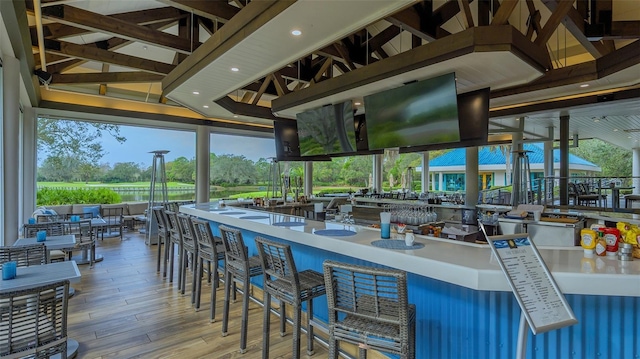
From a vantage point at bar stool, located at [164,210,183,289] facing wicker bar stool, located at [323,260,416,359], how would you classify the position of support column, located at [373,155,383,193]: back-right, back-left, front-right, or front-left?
back-left

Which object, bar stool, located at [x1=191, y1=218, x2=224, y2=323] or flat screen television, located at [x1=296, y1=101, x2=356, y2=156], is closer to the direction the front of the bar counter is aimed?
the bar stool

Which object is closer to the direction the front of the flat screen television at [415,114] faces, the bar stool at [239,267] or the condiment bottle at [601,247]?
the bar stool

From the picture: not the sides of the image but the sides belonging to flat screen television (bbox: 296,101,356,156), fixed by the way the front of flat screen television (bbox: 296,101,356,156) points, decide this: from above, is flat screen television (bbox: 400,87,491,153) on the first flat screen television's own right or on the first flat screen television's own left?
on the first flat screen television's own left

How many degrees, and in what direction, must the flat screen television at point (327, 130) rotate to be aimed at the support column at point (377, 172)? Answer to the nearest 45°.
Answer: approximately 135° to its right

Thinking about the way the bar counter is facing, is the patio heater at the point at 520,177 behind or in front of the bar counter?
behind

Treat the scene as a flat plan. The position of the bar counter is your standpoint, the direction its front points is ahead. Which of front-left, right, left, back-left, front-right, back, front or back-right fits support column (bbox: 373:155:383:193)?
back-right

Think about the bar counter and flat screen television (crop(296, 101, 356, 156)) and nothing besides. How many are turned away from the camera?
0

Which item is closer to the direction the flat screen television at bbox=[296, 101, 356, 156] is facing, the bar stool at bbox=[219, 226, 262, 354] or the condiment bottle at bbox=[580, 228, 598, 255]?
the bar stool

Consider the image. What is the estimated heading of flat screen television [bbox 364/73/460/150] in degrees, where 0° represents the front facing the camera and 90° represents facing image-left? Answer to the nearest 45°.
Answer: approximately 45°

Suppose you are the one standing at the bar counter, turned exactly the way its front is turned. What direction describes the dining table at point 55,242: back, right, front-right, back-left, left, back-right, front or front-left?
front-right

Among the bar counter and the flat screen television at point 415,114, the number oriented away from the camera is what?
0

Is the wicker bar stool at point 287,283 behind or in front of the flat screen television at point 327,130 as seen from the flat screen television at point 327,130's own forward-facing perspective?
in front
